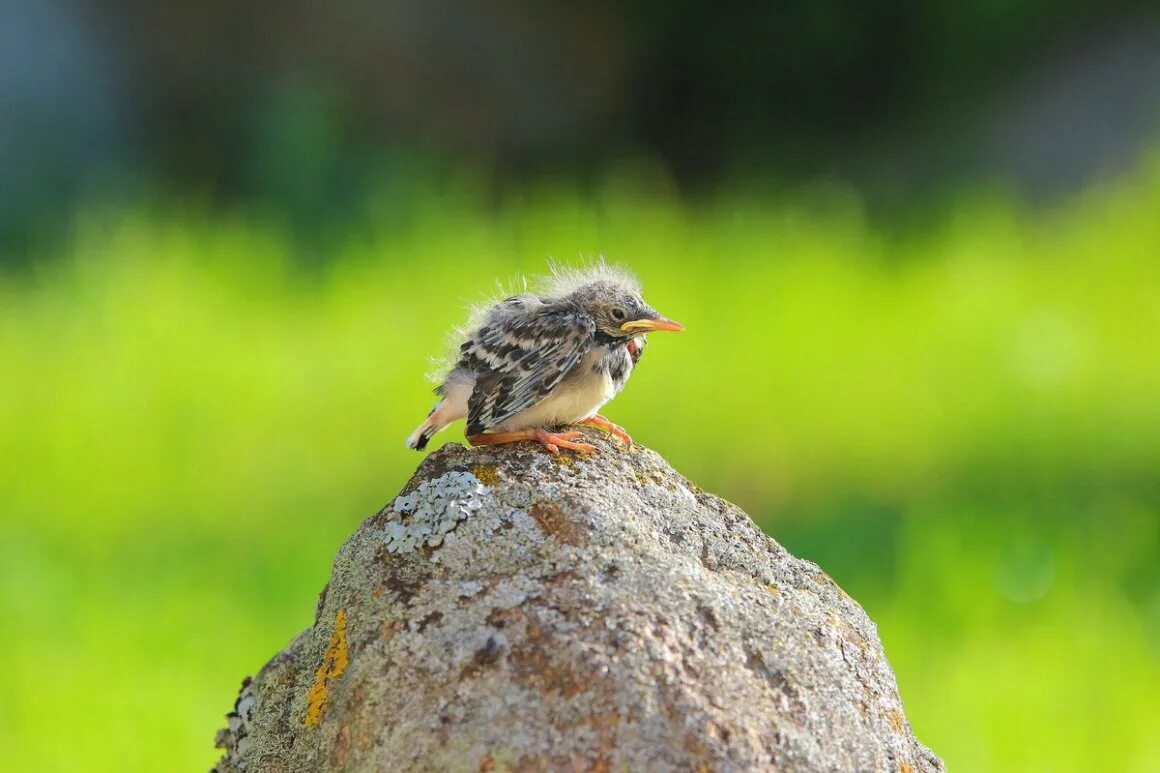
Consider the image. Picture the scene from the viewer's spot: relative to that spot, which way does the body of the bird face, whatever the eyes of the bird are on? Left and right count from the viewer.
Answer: facing to the right of the viewer
